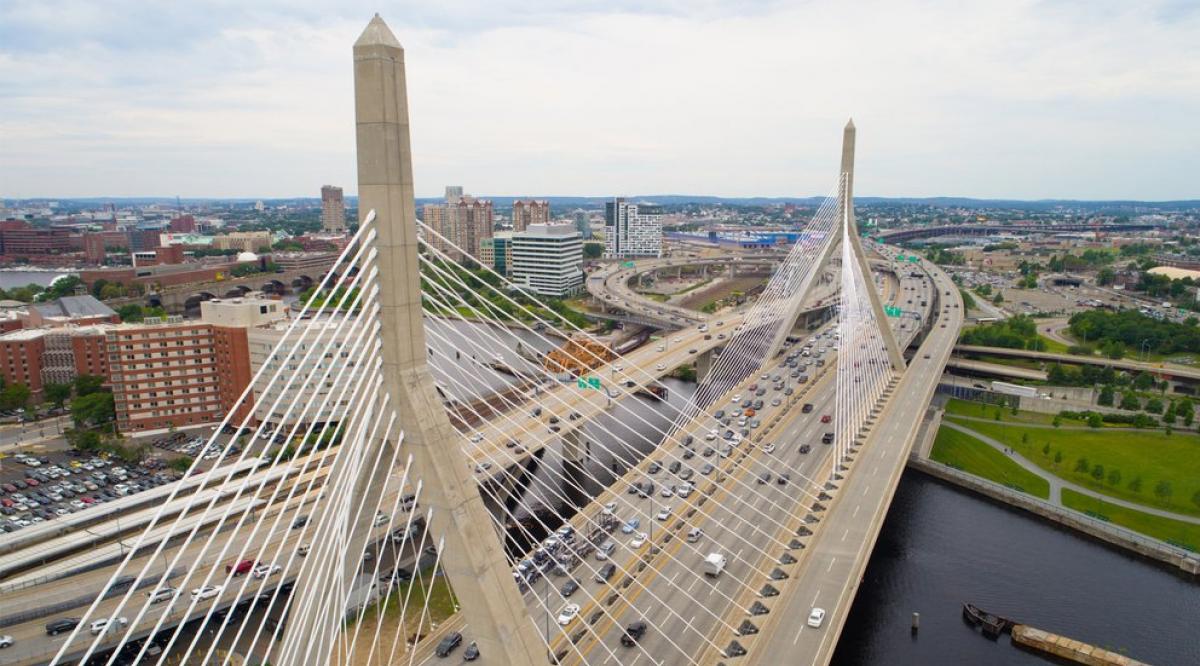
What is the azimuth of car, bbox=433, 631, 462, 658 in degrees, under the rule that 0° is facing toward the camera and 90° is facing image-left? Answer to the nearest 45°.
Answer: approximately 45°

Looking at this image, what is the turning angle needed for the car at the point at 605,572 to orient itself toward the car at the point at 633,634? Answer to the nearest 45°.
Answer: approximately 45° to its left

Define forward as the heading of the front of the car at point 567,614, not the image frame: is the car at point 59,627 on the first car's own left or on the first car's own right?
on the first car's own right

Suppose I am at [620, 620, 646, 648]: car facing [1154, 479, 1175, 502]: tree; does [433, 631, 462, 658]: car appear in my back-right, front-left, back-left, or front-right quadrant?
back-left

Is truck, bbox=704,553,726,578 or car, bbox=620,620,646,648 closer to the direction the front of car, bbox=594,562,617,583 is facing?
the car

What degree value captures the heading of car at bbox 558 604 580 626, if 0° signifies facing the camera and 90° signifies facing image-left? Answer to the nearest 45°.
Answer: approximately 45°

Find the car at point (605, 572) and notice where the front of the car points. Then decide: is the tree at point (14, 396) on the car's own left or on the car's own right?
on the car's own right

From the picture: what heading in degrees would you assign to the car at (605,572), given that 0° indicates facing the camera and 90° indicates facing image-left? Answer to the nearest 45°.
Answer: approximately 45°

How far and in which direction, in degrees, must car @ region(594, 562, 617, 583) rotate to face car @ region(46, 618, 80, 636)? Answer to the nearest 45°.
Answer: approximately 45° to its right

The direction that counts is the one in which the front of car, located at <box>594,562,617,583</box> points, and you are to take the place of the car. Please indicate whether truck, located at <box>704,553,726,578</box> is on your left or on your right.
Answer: on your left

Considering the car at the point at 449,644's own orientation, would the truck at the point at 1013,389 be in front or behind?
behind

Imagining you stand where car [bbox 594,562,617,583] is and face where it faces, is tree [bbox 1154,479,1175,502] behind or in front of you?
behind
